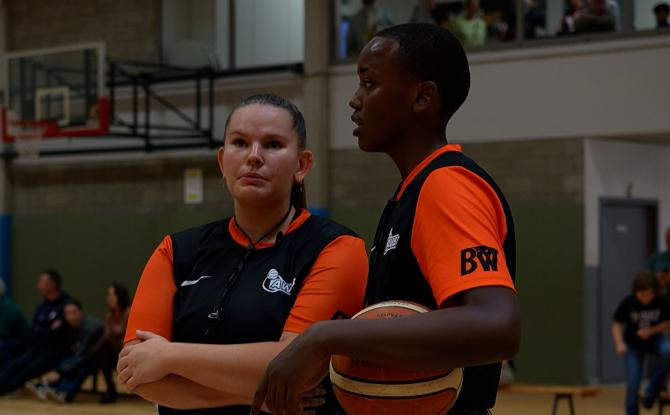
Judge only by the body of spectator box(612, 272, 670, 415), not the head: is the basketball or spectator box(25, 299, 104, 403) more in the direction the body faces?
the basketball

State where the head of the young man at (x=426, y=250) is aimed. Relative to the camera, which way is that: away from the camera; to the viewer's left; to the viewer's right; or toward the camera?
to the viewer's left

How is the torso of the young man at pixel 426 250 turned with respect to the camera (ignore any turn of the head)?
to the viewer's left

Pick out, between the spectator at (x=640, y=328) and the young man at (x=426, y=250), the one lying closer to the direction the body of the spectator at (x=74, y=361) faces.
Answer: the young man

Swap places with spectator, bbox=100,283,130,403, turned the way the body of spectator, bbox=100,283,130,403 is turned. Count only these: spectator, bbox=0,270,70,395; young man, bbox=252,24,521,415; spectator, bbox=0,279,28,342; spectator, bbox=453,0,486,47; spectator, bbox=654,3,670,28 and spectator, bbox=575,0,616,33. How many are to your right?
2

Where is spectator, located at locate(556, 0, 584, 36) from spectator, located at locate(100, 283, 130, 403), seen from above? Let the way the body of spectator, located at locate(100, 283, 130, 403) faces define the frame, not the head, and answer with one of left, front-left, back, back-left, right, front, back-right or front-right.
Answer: back-left

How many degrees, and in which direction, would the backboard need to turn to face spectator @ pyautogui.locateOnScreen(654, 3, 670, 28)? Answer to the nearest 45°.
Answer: approximately 90° to its left
